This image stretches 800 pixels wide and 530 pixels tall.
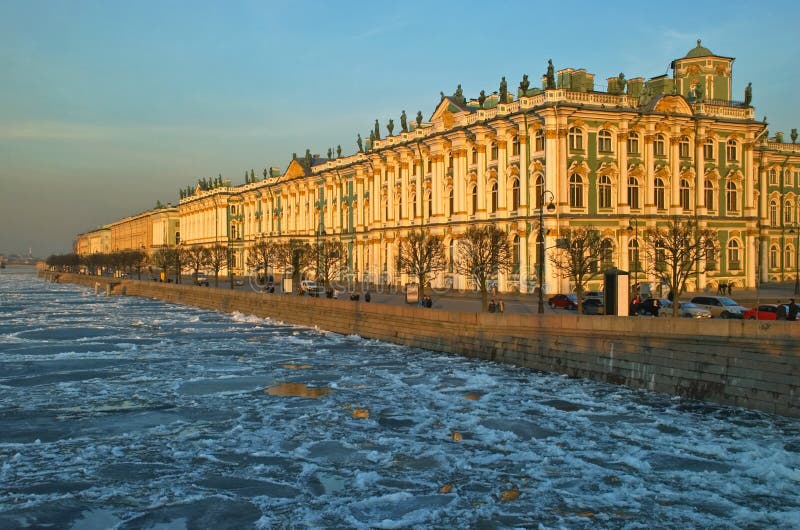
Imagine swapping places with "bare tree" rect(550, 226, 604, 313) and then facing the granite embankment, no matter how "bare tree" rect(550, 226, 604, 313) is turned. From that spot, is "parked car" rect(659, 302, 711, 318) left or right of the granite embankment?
left

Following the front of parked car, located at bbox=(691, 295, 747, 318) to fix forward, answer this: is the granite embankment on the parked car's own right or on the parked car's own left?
on the parked car's own right
